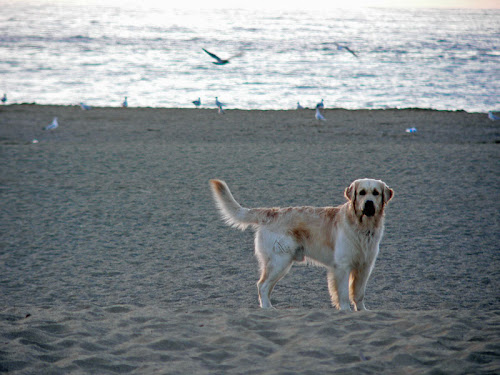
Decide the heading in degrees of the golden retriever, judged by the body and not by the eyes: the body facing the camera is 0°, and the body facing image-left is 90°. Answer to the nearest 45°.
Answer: approximately 270°
